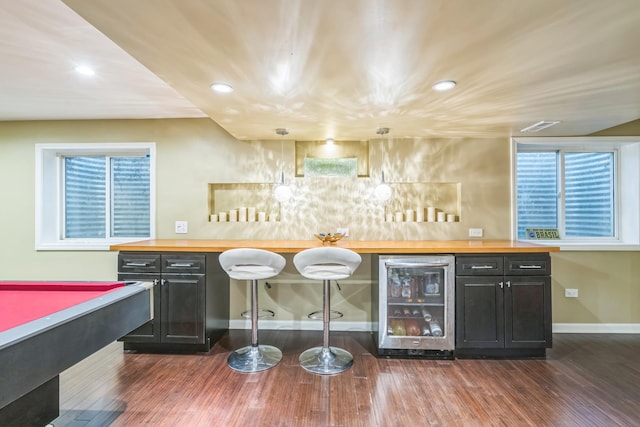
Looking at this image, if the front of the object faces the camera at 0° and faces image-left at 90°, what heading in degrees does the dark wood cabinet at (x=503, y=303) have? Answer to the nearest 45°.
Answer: approximately 0°

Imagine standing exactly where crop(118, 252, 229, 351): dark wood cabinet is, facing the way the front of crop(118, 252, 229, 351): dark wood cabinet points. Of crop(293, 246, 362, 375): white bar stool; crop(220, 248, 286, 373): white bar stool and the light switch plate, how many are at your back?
1

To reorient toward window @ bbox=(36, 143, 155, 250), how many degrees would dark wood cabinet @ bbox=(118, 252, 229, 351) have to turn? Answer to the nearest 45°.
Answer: approximately 135° to its right

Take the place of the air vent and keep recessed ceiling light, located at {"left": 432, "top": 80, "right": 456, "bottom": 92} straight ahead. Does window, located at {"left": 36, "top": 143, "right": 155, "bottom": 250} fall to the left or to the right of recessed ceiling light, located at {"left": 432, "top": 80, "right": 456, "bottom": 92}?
right

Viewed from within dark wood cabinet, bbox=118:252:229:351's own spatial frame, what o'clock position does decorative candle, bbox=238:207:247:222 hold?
The decorative candle is roughly at 8 o'clock from the dark wood cabinet.

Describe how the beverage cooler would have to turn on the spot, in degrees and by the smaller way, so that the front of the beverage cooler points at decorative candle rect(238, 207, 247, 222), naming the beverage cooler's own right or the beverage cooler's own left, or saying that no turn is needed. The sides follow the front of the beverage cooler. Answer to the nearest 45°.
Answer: approximately 90° to the beverage cooler's own right
